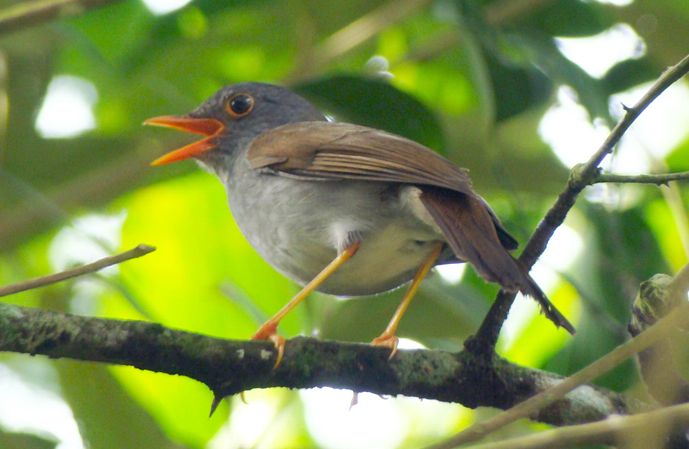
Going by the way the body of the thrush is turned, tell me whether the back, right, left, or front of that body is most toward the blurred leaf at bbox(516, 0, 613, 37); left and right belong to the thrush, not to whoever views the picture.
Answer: back

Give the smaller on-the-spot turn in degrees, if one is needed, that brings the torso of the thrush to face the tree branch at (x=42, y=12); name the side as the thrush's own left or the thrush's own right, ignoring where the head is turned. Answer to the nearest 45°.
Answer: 0° — it already faces it

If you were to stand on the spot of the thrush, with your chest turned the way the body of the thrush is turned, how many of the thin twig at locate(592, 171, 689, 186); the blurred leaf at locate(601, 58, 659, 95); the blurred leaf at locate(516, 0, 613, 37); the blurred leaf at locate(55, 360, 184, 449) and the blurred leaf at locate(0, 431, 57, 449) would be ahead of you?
2

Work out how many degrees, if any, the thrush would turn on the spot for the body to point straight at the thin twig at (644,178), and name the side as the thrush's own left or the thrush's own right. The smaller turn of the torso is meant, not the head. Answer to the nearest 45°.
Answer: approximately 135° to the thrush's own left

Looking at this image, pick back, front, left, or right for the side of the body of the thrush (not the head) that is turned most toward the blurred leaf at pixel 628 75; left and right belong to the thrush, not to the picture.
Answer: right

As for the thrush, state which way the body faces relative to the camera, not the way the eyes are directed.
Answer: to the viewer's left
